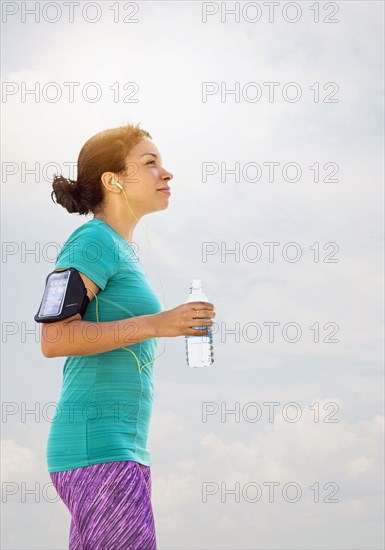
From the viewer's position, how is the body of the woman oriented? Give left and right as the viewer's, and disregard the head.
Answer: facing to the right of the viewer

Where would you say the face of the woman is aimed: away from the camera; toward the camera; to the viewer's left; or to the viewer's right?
to the viewer's right
